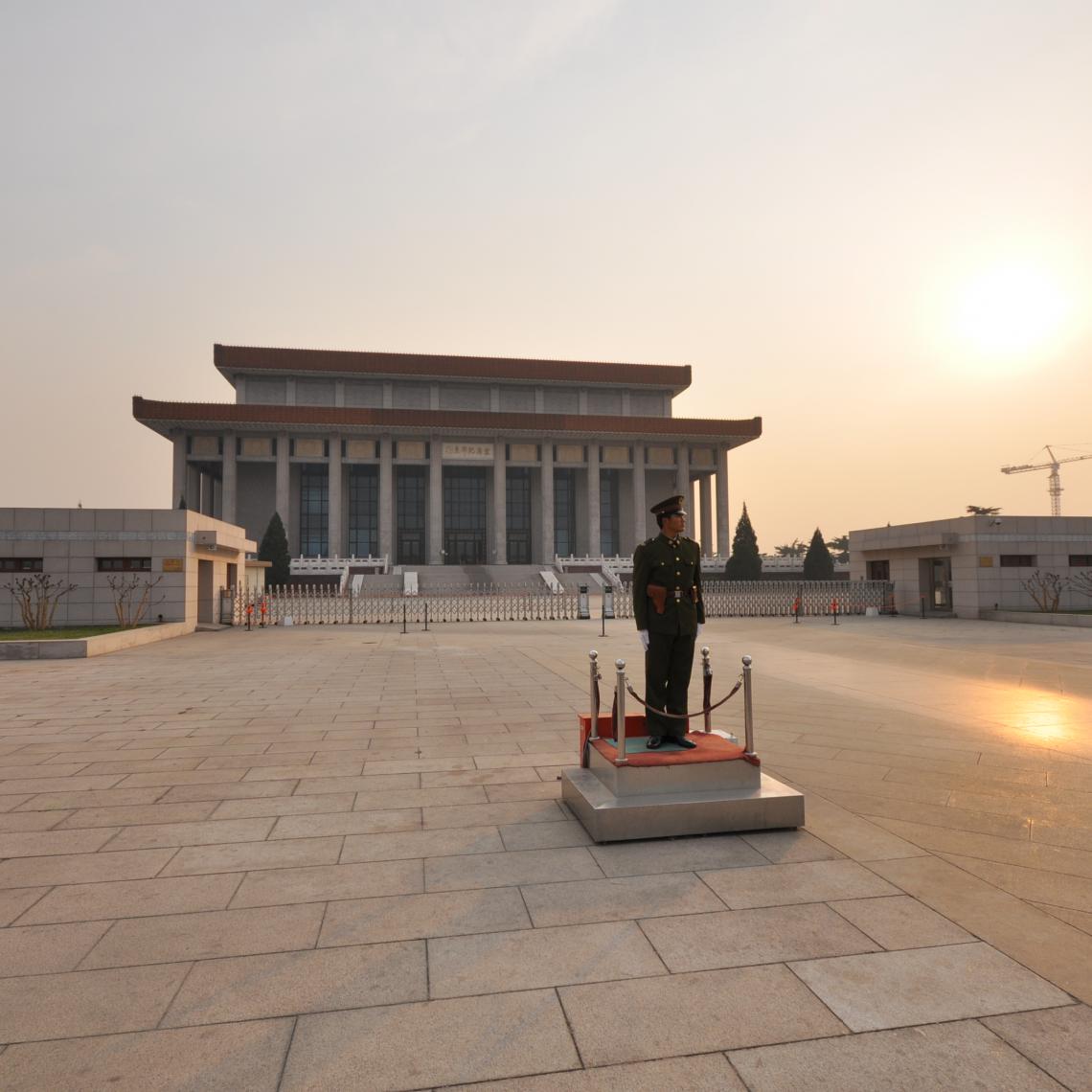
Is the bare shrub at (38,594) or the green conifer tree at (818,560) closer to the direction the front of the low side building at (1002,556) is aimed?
the bare shrub

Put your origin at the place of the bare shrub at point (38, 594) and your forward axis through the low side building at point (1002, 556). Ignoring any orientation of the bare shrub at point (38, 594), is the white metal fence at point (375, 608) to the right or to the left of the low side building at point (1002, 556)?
left

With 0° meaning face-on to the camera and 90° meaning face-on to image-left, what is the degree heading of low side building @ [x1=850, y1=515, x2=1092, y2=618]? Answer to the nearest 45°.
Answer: approximately 45°
